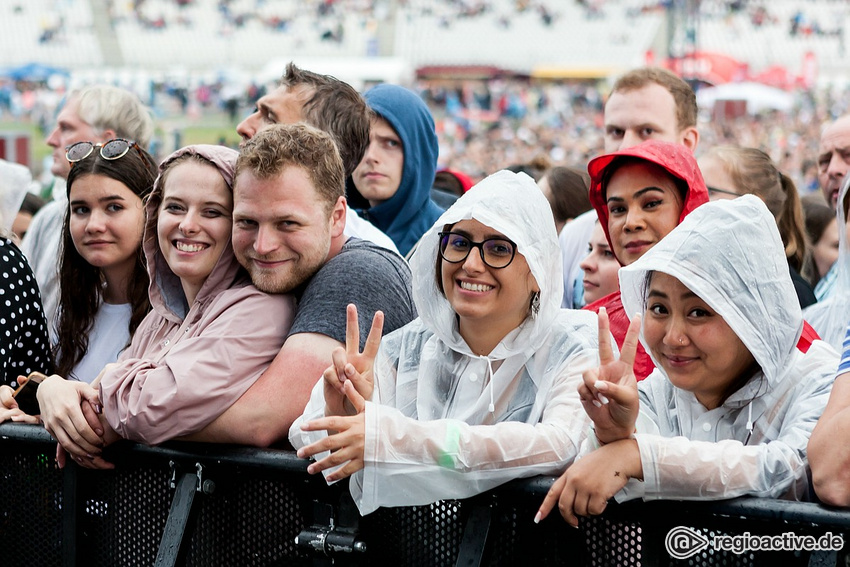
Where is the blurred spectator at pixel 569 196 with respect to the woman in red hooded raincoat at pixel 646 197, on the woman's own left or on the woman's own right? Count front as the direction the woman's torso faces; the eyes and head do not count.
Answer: on the woman's own right

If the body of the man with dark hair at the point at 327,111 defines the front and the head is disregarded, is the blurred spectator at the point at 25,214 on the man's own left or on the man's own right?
on the man's own right

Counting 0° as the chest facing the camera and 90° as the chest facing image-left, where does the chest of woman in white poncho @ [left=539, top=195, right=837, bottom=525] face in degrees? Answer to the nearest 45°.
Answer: approximately 45°
